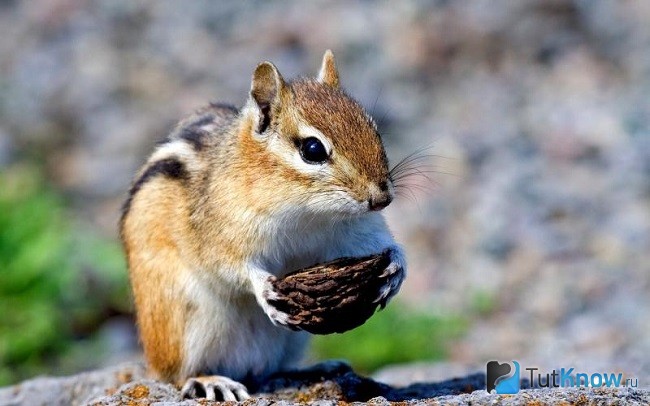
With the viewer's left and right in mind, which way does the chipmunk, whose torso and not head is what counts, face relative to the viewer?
facing the viewer and to the right of the viewer
